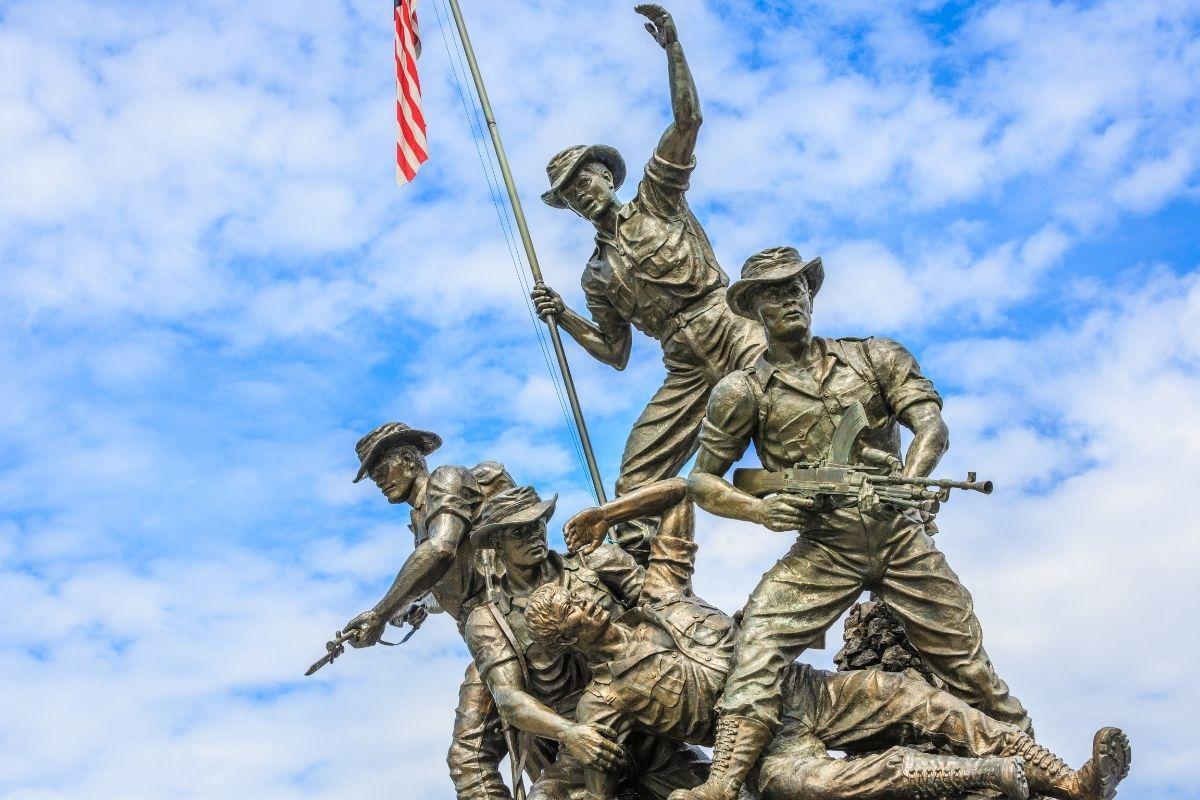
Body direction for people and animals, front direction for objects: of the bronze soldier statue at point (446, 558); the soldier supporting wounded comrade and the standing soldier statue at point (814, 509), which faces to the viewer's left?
the bronze soldier statue

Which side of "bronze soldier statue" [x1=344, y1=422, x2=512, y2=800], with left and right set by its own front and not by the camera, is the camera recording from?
left

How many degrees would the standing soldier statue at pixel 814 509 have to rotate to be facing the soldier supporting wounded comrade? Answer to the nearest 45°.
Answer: approximately 90° to its right

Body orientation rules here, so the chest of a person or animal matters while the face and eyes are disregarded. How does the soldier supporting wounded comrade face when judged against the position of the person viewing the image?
facing the viewer and to the right of the viewer

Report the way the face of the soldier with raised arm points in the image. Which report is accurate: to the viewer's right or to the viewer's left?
to the viewer's left

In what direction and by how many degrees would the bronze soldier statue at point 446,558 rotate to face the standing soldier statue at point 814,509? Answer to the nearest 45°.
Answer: approximately 135° to its left

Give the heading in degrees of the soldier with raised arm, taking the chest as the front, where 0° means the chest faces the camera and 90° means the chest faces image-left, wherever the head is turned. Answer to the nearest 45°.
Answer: approximately 45°

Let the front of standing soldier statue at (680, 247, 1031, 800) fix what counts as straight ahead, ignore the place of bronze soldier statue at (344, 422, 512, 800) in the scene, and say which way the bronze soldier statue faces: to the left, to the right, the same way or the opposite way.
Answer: to the right
